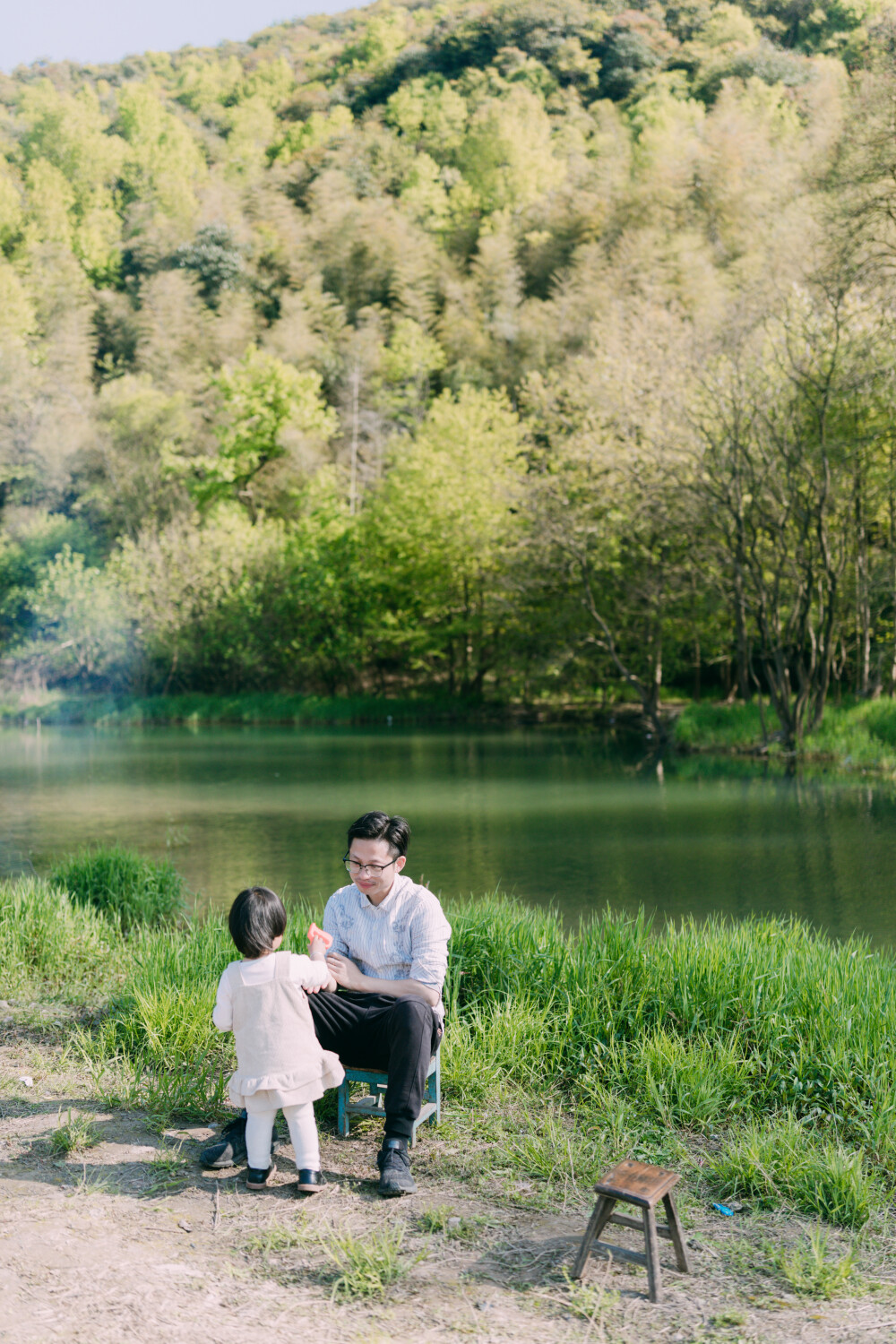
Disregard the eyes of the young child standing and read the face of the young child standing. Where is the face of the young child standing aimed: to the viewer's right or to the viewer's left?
to the viewer's right

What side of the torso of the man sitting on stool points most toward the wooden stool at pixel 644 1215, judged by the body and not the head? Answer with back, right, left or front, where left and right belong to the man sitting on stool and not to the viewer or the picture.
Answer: left

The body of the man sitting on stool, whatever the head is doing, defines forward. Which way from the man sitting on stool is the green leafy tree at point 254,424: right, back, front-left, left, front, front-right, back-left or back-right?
back-right

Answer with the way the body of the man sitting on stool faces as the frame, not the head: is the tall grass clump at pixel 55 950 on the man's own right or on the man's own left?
on the man's own right

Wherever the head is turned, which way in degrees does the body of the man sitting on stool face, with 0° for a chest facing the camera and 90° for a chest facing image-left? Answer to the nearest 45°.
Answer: approximately 45°

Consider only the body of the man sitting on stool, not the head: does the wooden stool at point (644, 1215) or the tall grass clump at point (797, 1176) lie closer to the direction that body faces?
the wooden stool
